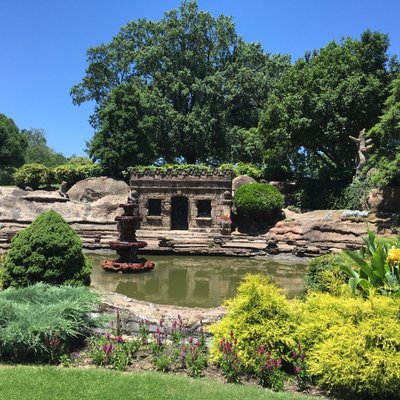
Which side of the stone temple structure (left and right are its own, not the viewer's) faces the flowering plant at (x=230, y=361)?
front

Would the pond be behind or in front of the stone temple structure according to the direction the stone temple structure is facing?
in front

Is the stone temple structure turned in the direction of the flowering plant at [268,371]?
yes

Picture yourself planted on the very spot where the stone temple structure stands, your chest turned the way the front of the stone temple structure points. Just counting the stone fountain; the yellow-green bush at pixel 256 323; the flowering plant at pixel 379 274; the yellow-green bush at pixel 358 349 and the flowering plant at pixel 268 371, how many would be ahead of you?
5

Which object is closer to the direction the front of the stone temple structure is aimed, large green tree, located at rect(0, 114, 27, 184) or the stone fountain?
the stone fountain

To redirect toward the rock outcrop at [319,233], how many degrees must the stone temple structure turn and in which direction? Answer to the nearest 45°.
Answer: approximately 45° to its left

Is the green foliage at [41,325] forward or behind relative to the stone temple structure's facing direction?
forward

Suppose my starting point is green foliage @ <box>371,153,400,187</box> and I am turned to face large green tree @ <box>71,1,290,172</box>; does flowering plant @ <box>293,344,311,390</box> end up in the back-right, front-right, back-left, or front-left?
back-left

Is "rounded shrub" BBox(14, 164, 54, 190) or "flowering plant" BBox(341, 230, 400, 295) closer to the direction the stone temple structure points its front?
the flowering plant

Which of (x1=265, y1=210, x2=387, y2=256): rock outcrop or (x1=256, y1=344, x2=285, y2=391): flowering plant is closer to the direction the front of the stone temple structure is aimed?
the flowering plant

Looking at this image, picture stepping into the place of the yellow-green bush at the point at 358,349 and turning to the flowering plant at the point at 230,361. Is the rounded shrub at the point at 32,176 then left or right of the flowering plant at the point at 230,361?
right

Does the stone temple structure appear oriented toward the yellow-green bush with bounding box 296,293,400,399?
yes

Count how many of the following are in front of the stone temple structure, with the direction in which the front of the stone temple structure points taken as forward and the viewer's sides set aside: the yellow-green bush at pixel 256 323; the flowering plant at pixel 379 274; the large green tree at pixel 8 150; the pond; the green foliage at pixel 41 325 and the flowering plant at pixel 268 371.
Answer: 5

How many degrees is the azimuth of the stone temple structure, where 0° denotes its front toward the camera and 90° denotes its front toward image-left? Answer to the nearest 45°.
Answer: approximately 0°

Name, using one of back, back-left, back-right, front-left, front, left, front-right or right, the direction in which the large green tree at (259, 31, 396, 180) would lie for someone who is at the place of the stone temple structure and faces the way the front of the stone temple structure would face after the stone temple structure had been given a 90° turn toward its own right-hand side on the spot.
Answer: back

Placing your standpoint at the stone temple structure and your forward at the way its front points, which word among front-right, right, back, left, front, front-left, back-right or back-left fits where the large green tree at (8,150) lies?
back-right
